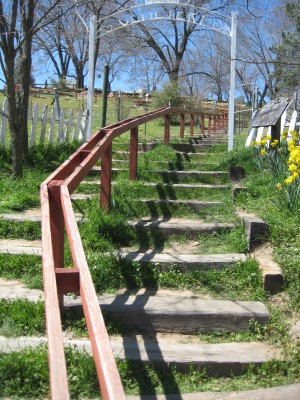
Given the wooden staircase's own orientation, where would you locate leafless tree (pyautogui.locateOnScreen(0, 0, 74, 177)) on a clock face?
The leafless tree is roughly at 5 o'clock from the wooden staircase.

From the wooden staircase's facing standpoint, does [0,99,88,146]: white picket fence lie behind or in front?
behind

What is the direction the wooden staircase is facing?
toward the camera
